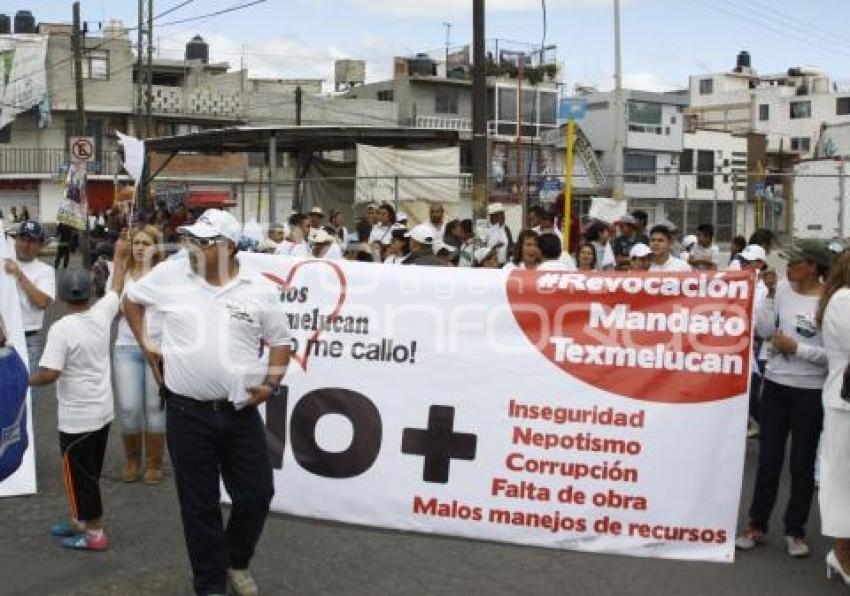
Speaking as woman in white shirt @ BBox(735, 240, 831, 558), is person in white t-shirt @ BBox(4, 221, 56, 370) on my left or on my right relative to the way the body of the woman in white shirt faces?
on my right

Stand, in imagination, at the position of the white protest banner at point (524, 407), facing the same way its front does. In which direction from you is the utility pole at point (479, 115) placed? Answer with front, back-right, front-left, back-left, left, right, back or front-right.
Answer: back

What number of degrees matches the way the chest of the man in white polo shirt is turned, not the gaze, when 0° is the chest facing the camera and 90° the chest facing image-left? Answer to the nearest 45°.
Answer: approximately 0°

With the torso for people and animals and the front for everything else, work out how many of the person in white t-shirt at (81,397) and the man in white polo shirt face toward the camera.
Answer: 1

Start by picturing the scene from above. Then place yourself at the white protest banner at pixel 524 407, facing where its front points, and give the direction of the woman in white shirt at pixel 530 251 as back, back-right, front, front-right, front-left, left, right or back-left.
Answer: back

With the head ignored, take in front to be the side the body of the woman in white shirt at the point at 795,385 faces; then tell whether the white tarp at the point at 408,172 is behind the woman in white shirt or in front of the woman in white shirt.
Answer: behind
